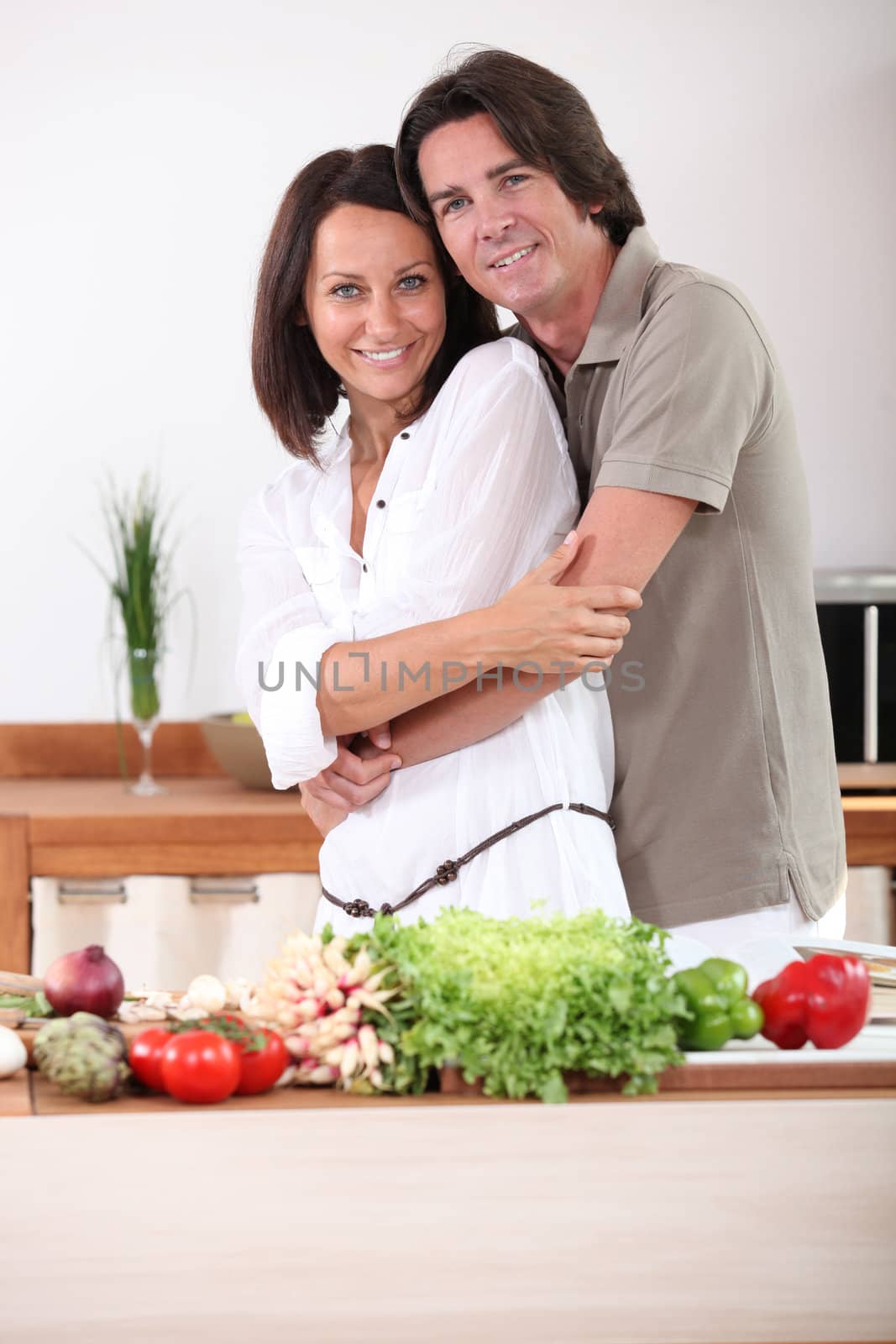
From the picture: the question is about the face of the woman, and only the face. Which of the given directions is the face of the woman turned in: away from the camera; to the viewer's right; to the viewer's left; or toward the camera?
toward the camera

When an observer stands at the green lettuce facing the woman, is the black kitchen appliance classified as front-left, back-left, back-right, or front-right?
front-right

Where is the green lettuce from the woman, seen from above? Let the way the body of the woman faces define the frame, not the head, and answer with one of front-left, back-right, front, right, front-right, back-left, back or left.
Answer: front-left

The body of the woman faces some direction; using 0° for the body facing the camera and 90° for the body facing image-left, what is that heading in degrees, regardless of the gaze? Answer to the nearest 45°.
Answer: approximately 45°

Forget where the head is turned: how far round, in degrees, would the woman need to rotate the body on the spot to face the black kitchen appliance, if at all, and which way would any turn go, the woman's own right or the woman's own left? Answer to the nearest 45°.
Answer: approximately 180°

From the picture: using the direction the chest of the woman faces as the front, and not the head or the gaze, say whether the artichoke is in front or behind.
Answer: in front
